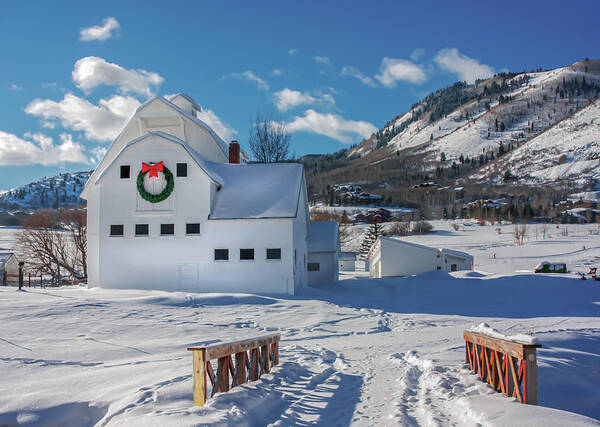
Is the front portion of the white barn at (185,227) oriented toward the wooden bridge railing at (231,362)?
yes

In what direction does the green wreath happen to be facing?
toward the camera

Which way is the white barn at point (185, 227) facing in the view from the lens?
facing the viewer

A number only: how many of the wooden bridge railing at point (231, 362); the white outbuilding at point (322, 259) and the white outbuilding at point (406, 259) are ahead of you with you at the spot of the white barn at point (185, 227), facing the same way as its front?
1

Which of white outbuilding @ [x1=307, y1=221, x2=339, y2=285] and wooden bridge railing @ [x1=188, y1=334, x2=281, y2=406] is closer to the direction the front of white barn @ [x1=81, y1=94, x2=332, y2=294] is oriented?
the wooden bridge railing

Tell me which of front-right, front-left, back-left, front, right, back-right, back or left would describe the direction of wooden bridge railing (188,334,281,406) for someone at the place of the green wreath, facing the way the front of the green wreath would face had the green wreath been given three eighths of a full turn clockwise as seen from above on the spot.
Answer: back-left

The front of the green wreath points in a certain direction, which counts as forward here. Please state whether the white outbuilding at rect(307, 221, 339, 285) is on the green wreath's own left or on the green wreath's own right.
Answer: on the green wreath's own left

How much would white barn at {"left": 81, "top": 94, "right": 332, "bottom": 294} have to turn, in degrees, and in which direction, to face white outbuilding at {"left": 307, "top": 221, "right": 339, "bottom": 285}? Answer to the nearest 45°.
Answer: approximately 135° to its left
